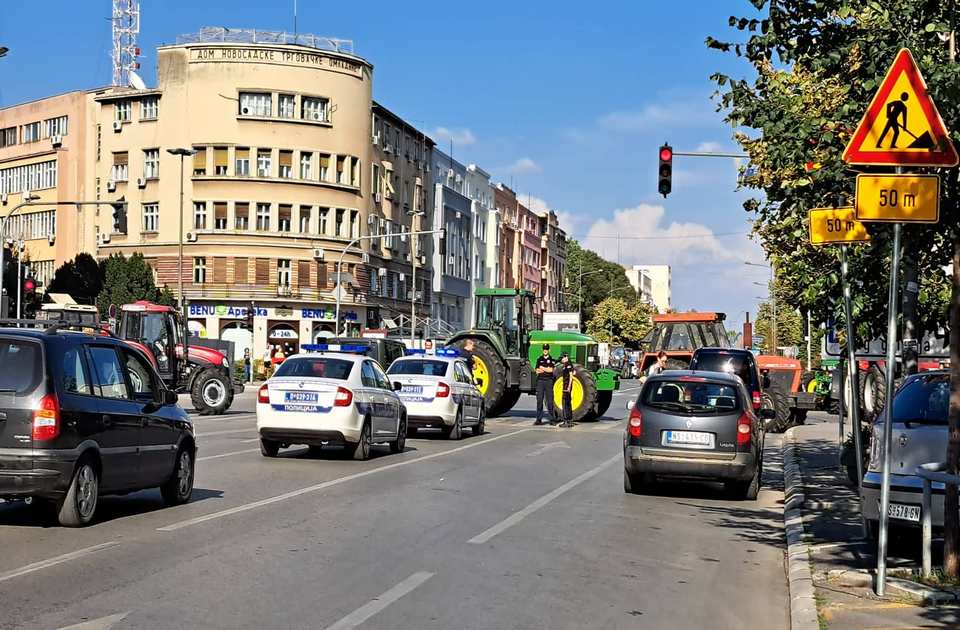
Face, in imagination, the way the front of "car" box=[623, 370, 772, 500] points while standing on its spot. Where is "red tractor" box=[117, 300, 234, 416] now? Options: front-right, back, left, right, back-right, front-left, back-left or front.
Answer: front-left

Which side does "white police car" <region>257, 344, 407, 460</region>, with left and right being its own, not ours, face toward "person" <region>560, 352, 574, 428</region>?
front

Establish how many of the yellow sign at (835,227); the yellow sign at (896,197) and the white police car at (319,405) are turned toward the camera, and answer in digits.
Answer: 2

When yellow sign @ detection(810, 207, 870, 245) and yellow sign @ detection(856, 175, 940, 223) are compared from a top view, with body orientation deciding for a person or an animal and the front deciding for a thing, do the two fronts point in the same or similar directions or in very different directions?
same or similar directions

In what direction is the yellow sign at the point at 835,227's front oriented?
toward the camera

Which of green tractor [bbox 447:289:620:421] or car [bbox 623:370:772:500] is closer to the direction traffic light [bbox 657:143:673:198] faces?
the car

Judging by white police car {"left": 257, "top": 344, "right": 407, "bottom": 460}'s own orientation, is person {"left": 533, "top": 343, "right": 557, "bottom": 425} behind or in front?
in front

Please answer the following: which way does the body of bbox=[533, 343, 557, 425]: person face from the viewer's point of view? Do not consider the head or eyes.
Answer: toward the camera

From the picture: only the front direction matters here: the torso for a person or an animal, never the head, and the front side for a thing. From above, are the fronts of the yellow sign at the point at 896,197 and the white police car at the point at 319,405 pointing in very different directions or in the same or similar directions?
very different directions

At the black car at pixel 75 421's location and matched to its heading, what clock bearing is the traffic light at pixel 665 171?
The traffic light is roughly at 12 o'clock from the black car.

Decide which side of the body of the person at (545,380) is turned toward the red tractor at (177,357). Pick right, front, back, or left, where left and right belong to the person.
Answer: right

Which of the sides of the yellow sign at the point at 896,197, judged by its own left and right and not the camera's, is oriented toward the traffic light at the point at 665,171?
back

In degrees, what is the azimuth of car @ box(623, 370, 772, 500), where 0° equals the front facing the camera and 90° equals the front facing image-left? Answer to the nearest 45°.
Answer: approximately 180°

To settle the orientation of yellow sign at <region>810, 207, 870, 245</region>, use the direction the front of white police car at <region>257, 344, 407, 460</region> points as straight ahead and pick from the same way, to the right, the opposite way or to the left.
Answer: the opposite way

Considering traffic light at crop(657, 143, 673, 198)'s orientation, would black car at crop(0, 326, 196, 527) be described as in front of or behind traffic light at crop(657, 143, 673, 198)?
in front

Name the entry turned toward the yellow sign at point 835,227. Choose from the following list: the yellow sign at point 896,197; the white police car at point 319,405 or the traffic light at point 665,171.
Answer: the traffic light
